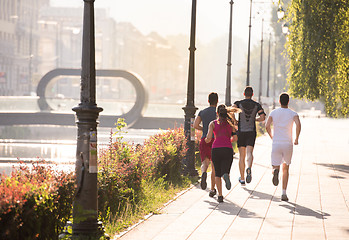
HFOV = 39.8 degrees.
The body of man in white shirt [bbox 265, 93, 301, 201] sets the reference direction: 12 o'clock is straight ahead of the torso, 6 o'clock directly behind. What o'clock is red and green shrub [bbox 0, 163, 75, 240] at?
The red and green shrub is roughly at 7 o'clock from the man in white shirt.

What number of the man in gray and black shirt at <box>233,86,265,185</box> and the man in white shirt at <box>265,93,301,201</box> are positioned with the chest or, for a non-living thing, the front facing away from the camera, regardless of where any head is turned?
2

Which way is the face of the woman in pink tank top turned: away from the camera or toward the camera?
away from the camera

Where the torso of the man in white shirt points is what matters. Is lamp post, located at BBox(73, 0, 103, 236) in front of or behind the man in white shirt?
behind

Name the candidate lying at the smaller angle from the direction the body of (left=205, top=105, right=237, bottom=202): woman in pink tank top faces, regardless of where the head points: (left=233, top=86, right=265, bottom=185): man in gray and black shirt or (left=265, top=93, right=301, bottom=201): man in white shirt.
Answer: the man in gray and black shirt

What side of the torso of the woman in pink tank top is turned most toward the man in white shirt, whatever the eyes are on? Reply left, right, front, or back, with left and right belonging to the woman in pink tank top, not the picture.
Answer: right

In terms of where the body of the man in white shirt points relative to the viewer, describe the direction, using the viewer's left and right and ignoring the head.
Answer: facing away from the viewer

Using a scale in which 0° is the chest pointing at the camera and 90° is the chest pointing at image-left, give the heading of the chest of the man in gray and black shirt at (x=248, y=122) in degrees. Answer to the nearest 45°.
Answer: approximately 180°

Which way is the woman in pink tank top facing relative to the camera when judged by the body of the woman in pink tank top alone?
away from the camera

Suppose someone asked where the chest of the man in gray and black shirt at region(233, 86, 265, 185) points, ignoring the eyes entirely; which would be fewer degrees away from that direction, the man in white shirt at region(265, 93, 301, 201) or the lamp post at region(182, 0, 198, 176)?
the lamp post
